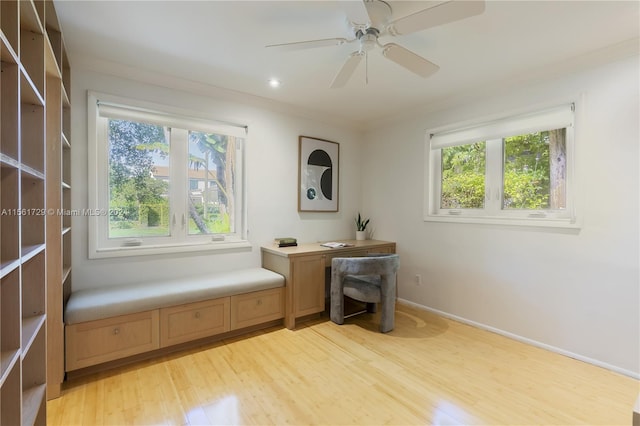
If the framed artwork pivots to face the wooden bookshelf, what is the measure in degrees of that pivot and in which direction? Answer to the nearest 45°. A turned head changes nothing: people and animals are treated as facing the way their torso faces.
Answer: approximately 90° to its right

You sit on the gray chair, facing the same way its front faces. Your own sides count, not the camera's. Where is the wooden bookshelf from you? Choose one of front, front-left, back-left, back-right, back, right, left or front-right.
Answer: left

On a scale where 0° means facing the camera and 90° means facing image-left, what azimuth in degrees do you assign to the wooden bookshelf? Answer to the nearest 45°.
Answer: approximately 270°

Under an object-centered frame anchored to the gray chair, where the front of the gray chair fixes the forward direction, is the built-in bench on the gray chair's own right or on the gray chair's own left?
on the gray chair's own left

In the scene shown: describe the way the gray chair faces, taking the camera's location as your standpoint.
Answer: facing away from the viewer and to the left of the viewer

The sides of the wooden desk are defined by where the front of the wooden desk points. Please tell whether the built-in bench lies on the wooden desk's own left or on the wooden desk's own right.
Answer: on the wooden desk's own right

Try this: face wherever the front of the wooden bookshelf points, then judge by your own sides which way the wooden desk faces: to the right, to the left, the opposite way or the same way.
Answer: to the right

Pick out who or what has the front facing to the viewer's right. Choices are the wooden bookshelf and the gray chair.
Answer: the wooden bookshelf

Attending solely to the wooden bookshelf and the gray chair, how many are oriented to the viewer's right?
1

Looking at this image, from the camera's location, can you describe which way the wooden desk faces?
facing the viewer and to the right of the viewer
